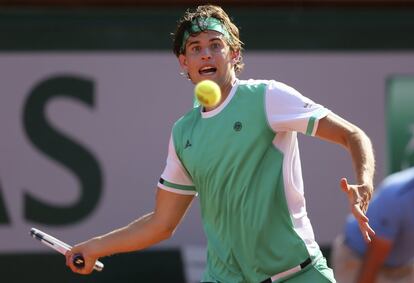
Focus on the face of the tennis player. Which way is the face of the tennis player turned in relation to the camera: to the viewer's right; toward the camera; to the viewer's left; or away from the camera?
toward the camera

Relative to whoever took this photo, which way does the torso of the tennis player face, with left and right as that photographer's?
facing the viewer and to the left of the viewer

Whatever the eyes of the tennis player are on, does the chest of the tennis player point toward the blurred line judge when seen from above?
no
